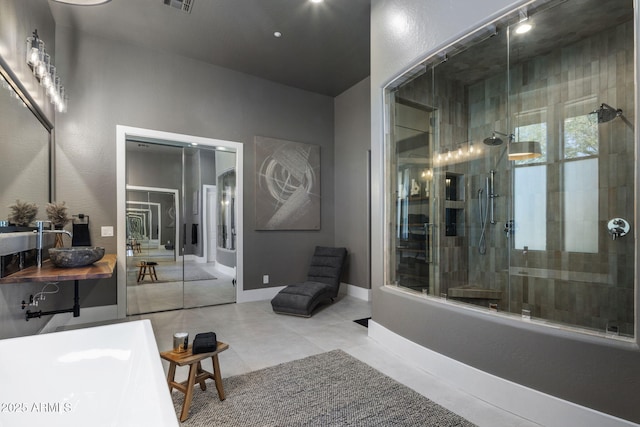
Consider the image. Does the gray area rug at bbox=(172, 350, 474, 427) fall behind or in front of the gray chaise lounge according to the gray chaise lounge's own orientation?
in front

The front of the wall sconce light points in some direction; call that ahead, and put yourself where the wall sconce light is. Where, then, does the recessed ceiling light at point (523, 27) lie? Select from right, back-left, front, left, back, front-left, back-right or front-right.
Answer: front-right

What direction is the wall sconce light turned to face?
to the viewer's right

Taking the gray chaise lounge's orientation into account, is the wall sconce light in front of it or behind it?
in front

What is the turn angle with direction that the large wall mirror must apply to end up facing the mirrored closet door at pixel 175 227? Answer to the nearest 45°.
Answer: approximately 45° to its left

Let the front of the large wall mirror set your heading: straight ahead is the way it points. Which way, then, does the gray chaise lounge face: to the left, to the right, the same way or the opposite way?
the opposite way

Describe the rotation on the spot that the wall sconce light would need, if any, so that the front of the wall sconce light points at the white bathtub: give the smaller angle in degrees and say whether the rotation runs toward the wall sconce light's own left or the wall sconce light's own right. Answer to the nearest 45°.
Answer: approximately 90° to the wall sconce light's own right

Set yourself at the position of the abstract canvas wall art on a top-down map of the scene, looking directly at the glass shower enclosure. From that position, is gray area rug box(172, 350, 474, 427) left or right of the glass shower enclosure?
right

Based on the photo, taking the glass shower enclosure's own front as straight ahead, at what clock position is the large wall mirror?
The large wall mirror is roughly at 12 o'clock from the glass shower enclosure.

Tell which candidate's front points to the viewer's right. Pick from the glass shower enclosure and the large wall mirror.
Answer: the large wall mirror

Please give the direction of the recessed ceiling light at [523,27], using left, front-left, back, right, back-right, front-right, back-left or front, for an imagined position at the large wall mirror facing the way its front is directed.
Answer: front-right

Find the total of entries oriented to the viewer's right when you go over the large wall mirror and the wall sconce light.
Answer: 2

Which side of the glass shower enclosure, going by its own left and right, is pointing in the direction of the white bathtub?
front

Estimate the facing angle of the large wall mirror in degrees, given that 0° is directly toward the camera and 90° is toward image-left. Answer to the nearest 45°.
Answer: approximately 270°

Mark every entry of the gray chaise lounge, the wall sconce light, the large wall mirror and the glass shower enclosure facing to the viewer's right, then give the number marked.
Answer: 2
